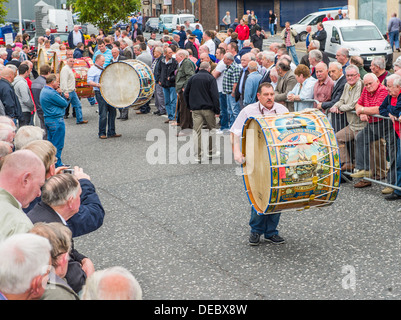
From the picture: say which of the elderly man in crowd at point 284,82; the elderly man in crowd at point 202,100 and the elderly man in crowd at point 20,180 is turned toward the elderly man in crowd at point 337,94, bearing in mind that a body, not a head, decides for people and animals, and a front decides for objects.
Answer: the elderly man in crowd at point 20,180

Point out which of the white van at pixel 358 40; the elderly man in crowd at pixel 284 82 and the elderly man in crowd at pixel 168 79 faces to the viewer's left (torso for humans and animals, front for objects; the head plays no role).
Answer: the elderly man in crowd at pixel 284 82

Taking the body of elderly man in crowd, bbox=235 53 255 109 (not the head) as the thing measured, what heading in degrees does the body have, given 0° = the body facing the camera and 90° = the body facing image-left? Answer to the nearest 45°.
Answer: approximately 45°

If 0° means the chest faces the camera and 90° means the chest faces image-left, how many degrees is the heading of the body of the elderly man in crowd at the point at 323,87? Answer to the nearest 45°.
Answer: approximately 45°

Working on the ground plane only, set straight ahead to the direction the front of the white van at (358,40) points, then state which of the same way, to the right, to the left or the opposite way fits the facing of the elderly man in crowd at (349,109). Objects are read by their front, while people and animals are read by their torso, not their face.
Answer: to the right

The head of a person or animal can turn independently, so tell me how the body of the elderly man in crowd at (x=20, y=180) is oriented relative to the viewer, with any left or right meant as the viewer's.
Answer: facing away from the viewer and to the right of the viewer

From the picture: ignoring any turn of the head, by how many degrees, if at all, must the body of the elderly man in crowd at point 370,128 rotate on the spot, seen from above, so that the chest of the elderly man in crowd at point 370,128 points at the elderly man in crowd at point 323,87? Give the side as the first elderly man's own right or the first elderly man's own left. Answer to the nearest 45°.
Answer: approximately 90° to the first elderly man's own right

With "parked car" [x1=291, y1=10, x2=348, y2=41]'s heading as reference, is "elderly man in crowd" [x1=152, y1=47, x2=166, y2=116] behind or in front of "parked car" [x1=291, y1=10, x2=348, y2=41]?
in front

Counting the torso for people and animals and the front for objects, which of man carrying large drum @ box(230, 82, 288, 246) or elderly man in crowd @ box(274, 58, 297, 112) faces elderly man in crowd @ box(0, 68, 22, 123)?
elderly man in crowd @ box(274, 58, 297, 112)

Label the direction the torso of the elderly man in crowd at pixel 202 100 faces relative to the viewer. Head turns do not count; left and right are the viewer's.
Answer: facing away from the viewer

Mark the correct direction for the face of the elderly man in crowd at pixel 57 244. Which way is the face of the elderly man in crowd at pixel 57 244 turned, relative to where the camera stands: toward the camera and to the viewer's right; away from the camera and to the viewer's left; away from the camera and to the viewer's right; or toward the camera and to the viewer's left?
away from the camera and to the viewer's right
